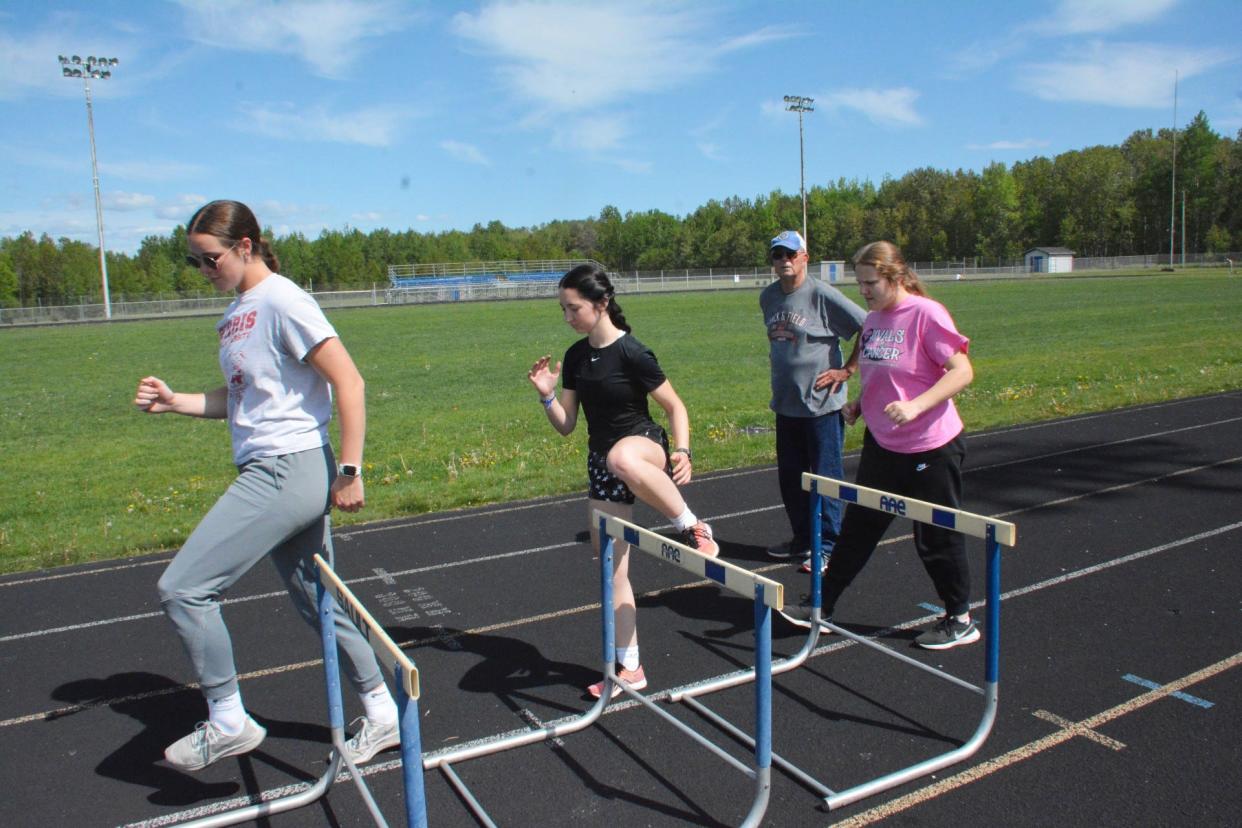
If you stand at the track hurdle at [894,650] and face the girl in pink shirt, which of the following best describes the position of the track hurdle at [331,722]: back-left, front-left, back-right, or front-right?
back-left

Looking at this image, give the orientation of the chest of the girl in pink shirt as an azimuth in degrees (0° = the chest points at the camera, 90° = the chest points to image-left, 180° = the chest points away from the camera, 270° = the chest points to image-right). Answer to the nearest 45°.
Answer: approximately 45°

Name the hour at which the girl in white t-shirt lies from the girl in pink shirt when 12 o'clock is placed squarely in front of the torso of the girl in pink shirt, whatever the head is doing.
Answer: The girl in white t-shirt is roughly at 12 o'clock from the girl in pink shirt.

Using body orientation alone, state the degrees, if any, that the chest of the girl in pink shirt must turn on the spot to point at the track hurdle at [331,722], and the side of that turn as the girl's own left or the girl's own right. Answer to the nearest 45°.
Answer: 0° — they already face it
